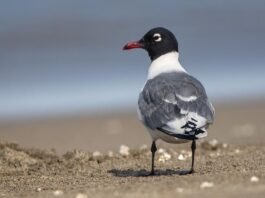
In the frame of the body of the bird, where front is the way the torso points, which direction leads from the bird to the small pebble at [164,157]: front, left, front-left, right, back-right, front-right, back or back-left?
front-right

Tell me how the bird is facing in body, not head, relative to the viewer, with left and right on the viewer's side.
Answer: facing away from the viewer and to the left of the viewer

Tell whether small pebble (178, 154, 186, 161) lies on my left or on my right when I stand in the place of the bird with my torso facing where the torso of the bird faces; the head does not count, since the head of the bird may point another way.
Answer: on my right
